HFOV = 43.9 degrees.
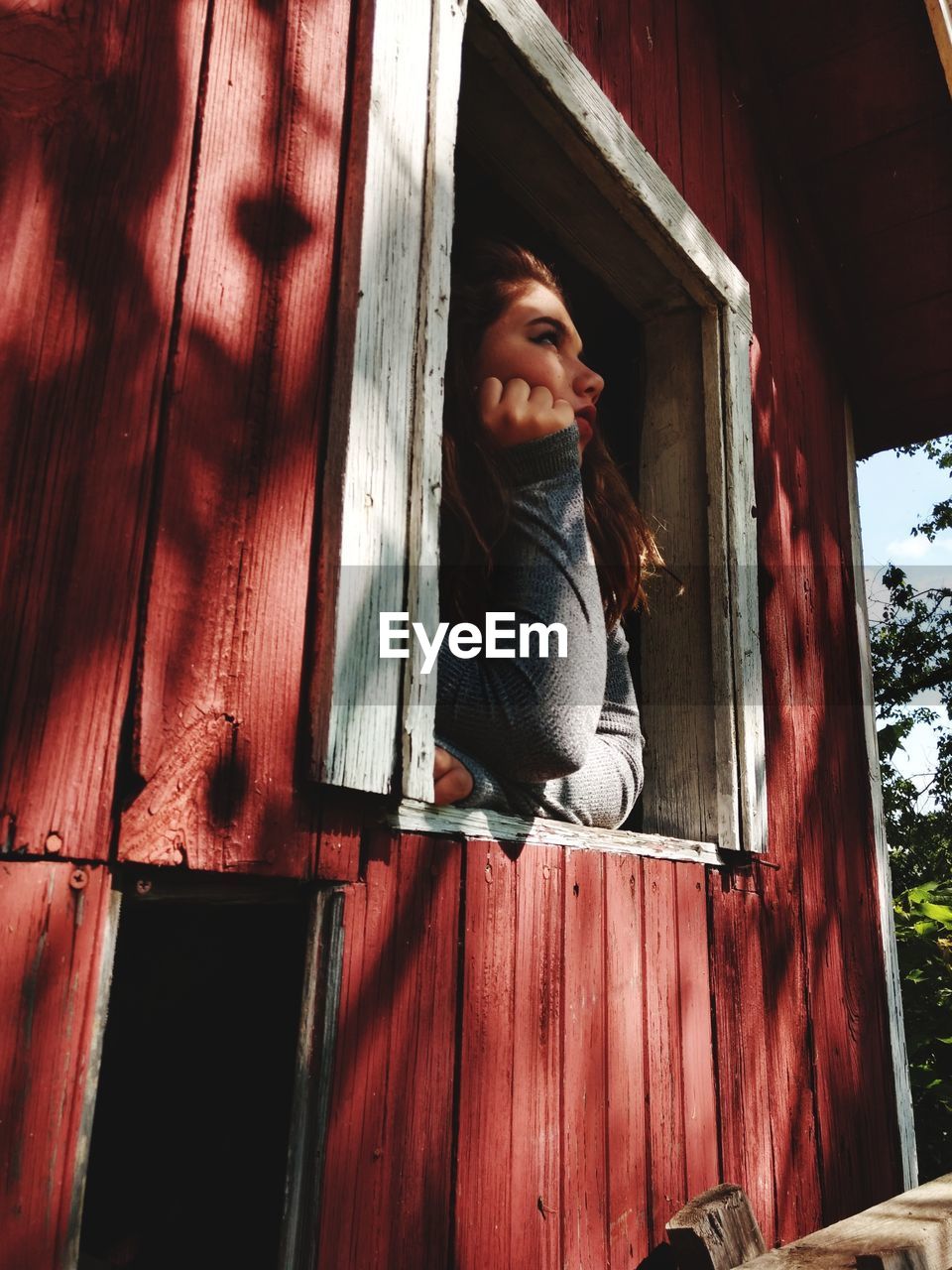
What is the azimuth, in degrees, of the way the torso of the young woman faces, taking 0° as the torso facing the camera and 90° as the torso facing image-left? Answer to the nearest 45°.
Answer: approximately 315°

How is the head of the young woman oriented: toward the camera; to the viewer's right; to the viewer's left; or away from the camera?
to the viewer's right
